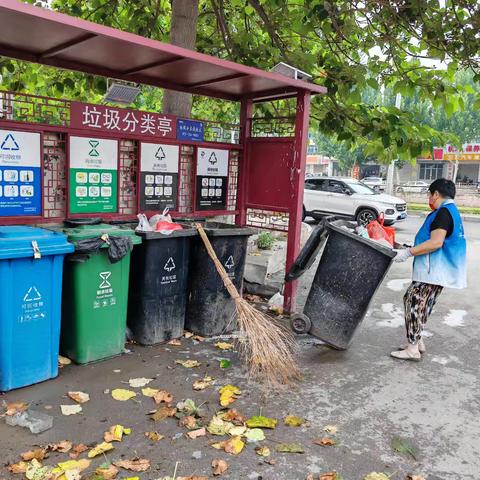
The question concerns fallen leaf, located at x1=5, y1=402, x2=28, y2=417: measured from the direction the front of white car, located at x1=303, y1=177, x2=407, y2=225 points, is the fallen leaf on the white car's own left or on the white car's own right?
on the white car's own right

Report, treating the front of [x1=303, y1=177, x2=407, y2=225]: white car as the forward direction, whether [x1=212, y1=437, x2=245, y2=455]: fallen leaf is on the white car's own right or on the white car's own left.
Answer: on the white car's own right

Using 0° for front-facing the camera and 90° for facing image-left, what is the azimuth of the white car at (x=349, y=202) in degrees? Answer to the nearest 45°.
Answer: approximately 315°

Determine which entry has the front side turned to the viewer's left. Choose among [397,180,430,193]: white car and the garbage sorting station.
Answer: the white car

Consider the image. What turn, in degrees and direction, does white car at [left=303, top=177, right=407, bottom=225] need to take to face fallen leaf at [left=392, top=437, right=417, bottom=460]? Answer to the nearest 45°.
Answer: approximately 45° to its right

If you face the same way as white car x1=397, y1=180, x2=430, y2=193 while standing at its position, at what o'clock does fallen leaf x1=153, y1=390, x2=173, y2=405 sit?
The fallen leaf is roughly at 9 o'clock from the white car.

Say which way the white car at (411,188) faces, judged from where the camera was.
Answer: facing to the left of the viewer

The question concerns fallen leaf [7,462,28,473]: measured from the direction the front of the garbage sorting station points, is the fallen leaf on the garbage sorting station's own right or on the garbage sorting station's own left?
on the garbage sorting station's own right
